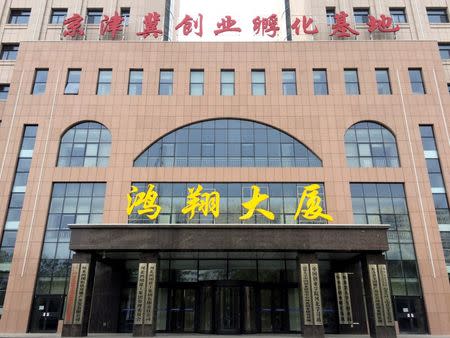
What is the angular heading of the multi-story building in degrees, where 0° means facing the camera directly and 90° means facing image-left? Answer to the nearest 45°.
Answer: approximately 0°

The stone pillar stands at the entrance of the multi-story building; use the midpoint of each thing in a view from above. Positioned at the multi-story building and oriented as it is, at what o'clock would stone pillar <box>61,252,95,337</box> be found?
The stone pillar is roughly at 2 o'clock from the multi-story building.
